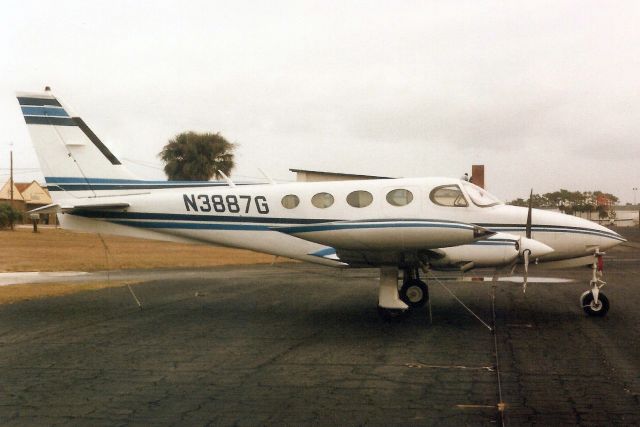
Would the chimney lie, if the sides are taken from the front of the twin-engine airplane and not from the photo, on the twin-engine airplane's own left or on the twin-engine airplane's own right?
on the twin-engine airplane's own left

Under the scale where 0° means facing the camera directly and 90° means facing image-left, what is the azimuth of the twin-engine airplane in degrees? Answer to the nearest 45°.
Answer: approximately 270°
